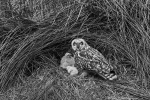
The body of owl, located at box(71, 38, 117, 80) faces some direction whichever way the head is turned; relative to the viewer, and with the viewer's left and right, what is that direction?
facing the viewer and to the left of the viewer
